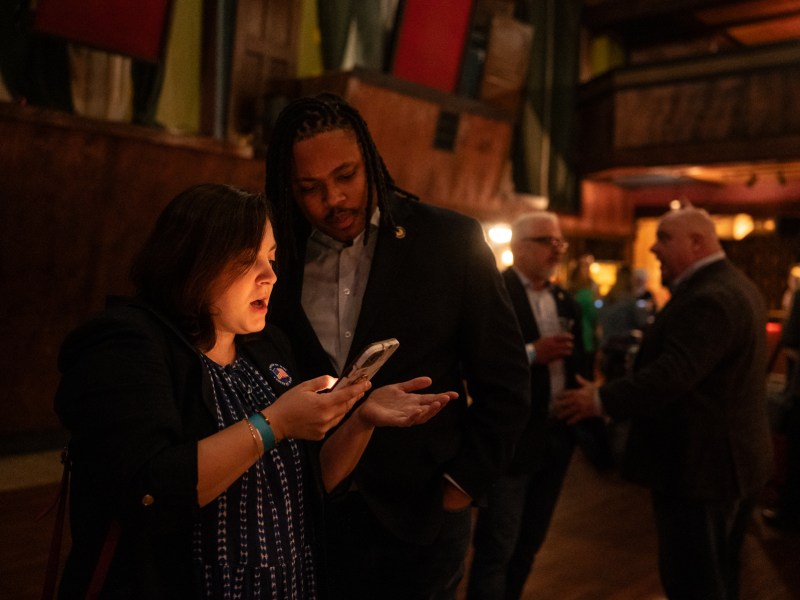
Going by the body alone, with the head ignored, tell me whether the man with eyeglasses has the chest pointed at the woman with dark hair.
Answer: no

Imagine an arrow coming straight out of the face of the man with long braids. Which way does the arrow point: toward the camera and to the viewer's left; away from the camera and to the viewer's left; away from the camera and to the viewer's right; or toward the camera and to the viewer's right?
toward the camera and to the viewer's left

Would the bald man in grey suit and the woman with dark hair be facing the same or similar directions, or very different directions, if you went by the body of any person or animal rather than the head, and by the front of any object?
very different directions

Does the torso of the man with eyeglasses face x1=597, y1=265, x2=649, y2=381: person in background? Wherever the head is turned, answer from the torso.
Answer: no

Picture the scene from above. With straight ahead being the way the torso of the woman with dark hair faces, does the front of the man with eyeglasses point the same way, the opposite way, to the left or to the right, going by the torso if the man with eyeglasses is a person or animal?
the same way

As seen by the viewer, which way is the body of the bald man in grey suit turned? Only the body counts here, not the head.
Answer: to the viewer's left

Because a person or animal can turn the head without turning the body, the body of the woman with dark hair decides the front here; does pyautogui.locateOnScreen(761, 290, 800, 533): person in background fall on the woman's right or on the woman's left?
on the woman's left

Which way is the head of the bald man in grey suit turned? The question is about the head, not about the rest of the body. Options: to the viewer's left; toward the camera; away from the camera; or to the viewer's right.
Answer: to the viewer's left

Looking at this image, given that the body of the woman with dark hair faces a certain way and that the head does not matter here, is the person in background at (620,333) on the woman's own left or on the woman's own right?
on the woman's own left

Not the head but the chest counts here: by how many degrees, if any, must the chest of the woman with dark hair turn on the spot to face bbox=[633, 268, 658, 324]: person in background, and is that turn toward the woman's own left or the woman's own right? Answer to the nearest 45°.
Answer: approximately 90° to the woman's own left
